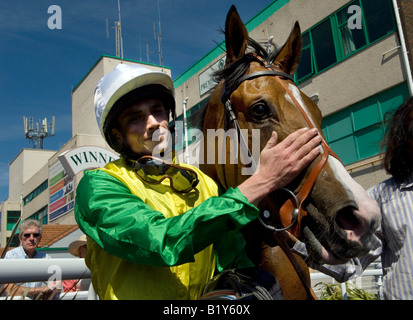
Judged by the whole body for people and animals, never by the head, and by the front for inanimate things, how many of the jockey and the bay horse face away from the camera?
0

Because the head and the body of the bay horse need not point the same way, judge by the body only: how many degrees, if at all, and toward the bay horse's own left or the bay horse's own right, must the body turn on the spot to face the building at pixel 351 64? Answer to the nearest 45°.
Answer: approximately 135° to the bay horse's own left

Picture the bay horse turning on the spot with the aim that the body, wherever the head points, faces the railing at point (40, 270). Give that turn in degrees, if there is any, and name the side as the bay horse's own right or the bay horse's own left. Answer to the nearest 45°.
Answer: approximately 135° to the bay horse's own right

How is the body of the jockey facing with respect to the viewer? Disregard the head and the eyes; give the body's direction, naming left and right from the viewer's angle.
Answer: facing the viewer and to the right of the viewer

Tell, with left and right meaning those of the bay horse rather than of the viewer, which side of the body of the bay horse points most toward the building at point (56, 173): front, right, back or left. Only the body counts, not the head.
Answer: back

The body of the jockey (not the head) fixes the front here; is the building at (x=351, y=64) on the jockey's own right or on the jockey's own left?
on the jockey's own left
